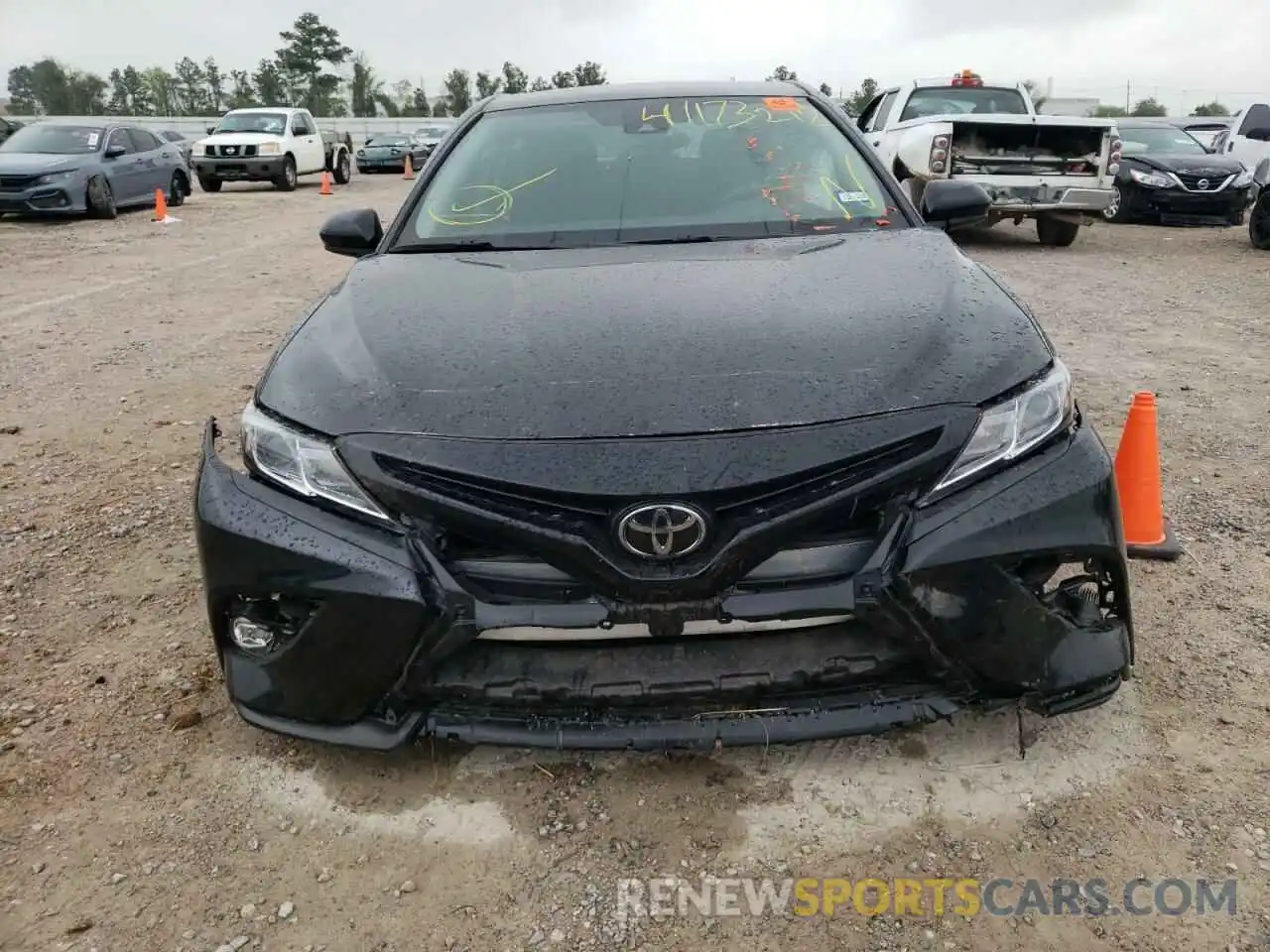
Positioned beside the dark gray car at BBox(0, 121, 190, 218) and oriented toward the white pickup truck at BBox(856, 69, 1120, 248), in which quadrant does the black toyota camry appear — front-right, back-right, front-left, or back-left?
front-right

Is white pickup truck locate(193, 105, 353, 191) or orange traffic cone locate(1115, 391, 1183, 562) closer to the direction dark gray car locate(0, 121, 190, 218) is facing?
the orange traffic cone

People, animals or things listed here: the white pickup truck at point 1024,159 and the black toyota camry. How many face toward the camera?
1

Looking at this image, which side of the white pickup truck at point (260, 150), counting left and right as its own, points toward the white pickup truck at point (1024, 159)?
left

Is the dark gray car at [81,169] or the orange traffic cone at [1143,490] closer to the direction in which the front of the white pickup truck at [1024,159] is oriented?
the dark gray car

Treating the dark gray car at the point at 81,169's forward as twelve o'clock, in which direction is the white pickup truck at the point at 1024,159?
The white pickup truck is roughly at 9 o'clock from the dark gray car.

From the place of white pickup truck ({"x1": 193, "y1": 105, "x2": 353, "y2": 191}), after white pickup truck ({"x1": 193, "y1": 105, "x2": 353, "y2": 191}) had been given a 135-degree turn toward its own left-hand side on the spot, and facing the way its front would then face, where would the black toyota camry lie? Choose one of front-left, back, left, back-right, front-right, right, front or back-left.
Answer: right

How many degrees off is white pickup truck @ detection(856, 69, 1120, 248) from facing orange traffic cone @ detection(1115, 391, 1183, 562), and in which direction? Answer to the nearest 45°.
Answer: approximately 135° to its left

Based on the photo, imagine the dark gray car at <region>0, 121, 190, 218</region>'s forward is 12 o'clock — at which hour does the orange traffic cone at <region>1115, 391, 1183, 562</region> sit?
The orange traffic cone is roughly at 10 o'clock from the dark gray car.

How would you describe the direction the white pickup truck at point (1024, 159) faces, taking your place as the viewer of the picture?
facing away from the viewer and to the left of the viewer

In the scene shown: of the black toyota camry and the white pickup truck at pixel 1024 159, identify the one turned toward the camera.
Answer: the black toyota camry

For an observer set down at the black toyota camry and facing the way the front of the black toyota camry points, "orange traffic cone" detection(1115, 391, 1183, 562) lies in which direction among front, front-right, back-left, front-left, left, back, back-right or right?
front-left

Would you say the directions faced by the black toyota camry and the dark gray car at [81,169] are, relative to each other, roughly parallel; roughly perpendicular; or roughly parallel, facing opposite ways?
roughly parallel

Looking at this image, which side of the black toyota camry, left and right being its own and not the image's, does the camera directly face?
front

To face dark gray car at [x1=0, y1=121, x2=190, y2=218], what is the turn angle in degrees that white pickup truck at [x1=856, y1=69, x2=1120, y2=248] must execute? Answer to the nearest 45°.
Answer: approximately 45° to its left

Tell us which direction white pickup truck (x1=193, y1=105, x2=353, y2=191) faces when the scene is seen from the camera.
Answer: facing the viewer and to the left of the viewer
